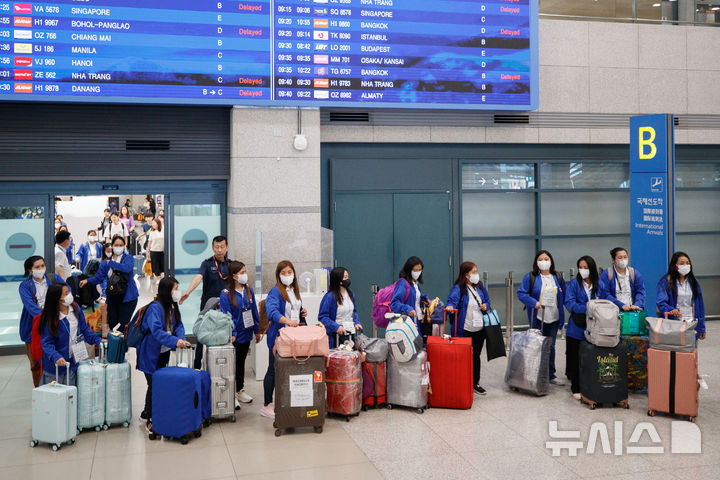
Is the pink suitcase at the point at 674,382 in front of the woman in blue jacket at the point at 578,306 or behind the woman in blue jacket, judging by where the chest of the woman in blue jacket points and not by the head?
in front

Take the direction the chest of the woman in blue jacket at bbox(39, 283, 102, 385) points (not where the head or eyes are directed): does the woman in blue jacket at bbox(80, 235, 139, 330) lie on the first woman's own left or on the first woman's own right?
on the first woman's own left

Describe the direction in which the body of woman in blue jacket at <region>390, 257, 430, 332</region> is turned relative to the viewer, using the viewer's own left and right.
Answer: facing the viewer and to the right of the viewer

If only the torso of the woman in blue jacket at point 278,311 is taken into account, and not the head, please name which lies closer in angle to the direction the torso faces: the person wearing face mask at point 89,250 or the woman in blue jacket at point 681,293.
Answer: the woman in blue jacket

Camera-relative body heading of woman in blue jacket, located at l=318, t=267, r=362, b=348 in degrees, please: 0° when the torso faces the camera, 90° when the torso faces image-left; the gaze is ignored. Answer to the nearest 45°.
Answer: approximately 315°
